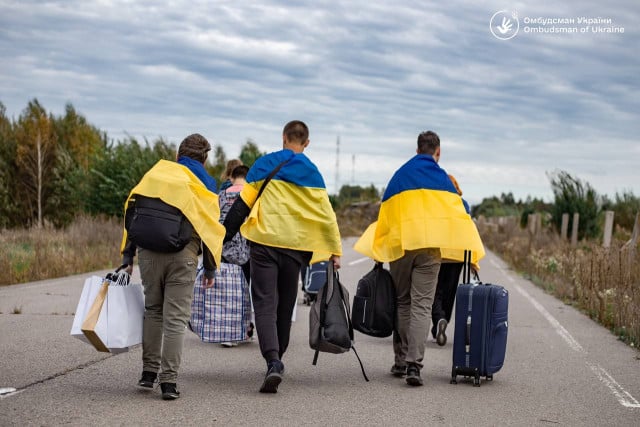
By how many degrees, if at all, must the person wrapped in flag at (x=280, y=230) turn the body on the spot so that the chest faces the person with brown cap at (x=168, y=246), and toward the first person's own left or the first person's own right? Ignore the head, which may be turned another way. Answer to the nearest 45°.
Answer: approximately 135° to the first person's own left

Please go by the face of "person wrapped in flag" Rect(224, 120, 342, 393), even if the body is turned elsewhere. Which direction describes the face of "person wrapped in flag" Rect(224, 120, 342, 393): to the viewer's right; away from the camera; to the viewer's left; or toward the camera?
away from the camera

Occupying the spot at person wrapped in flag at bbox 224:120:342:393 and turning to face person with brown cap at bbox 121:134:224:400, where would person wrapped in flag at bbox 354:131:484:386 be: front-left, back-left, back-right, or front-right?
back-left

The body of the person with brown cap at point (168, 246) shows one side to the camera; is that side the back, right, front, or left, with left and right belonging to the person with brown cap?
back

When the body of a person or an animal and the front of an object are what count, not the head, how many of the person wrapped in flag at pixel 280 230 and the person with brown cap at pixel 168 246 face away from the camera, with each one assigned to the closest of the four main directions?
2

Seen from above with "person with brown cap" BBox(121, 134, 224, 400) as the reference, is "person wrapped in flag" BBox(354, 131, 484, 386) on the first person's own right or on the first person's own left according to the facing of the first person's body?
on the first person's own right

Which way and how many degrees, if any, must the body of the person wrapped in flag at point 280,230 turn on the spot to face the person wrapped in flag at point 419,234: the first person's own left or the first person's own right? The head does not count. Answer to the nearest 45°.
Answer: approximately 90° to the first person's own right

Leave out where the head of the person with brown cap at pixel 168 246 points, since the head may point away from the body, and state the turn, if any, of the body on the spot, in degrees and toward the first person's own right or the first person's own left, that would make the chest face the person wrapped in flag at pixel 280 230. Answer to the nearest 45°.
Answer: approximately 45° to the first person's own right

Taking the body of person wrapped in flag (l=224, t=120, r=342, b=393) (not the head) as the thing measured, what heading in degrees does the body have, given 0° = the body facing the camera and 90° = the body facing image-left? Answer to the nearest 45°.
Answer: approximately 180°
